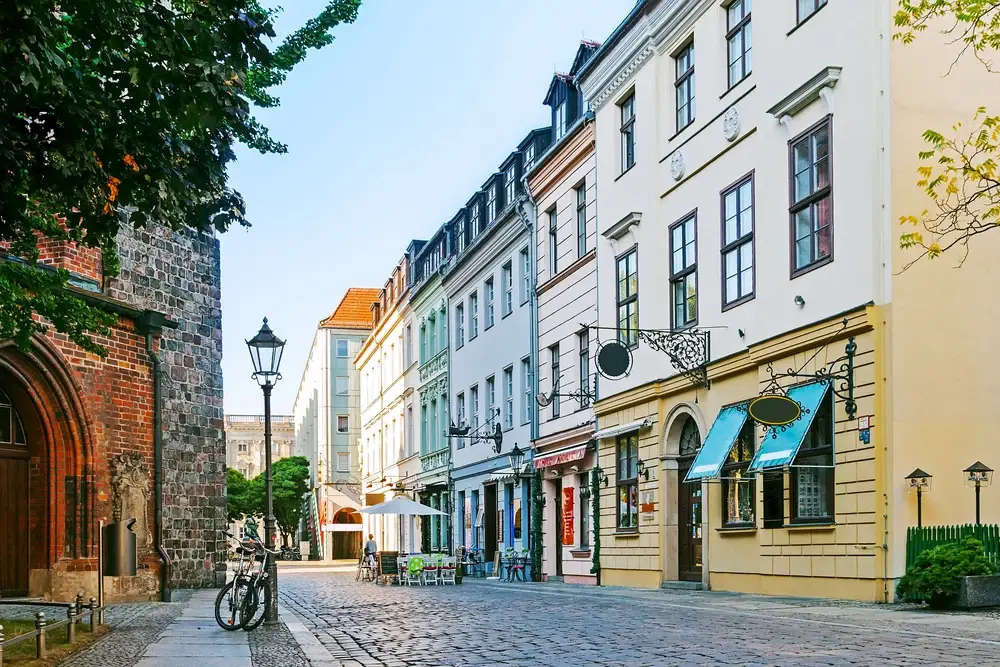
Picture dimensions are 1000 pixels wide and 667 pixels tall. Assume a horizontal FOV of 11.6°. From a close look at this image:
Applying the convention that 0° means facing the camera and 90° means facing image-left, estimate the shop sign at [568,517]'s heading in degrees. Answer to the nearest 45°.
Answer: approximately 45°

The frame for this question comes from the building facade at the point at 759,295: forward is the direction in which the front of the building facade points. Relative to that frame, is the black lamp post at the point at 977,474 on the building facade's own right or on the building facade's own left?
on the building facade's own left

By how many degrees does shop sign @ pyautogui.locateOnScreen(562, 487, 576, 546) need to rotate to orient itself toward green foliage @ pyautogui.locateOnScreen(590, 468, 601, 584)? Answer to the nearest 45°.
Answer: approximately 45° to its left

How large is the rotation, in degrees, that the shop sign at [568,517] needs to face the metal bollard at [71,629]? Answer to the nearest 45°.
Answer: approximately 45° to its left

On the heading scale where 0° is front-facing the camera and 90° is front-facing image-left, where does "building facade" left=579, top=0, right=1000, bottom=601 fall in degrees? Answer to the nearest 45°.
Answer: approximately 45°

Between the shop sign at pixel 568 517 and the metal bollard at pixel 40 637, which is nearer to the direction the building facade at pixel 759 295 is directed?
the metal bollard

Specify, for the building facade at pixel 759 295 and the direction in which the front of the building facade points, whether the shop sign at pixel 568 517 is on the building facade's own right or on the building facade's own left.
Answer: on the building facade's own right
